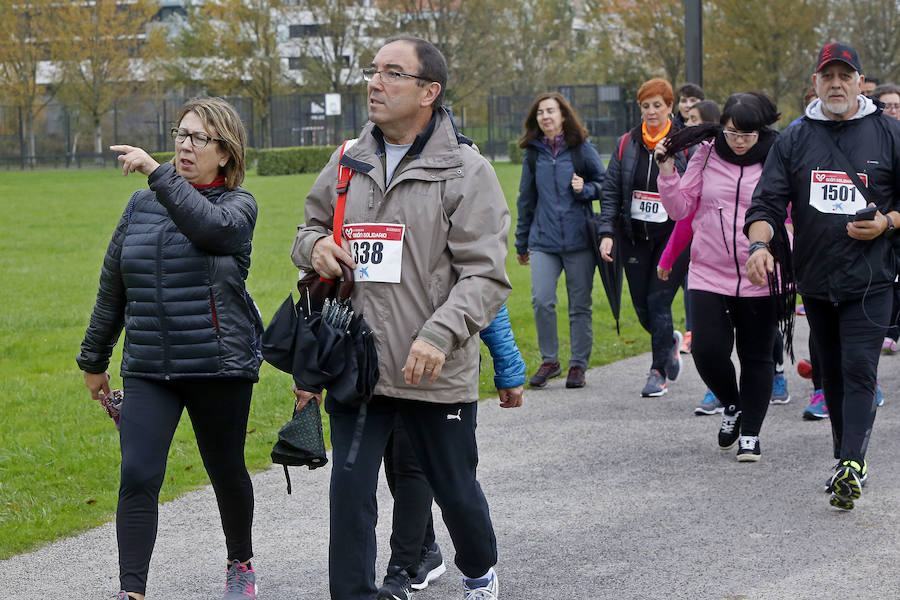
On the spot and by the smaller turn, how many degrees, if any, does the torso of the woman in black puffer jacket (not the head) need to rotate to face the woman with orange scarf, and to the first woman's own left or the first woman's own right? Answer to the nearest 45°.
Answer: approximately 180°

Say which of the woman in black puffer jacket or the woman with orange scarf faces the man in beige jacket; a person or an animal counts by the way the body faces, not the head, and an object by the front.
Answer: the woman with orange scarf

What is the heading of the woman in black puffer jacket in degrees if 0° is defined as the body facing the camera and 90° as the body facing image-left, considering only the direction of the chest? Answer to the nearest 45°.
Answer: approximately 45°

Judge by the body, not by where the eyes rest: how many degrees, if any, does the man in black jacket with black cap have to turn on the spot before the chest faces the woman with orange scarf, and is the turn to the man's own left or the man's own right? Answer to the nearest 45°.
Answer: approximately 135° to the man's own right

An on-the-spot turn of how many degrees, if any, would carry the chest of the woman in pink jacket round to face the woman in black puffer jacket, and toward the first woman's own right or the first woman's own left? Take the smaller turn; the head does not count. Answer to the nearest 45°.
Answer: approximately 45° to the first woman's own right

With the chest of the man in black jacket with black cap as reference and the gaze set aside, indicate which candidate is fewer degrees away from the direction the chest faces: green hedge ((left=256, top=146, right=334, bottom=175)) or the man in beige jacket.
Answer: the man in beige jacket

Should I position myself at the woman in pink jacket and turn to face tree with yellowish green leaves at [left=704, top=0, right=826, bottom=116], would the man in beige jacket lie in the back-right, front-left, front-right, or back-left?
back-left

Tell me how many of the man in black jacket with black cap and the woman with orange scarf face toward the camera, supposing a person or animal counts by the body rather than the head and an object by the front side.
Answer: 2
